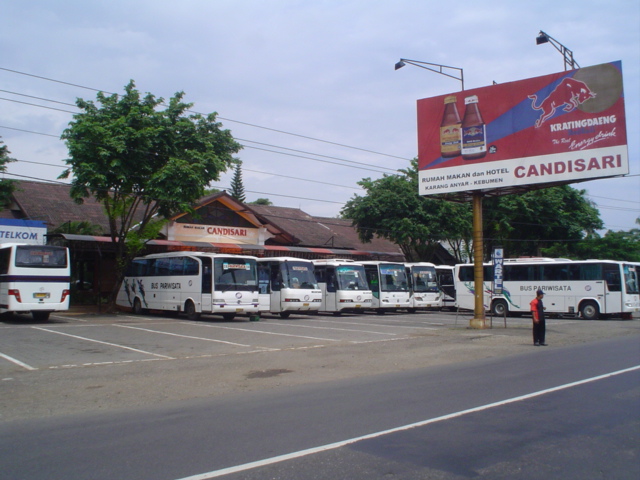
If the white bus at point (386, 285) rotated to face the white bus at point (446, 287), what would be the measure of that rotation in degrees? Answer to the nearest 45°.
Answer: approximately 90° to its left

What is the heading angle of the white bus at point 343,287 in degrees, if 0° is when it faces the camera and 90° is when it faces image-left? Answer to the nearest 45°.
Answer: approximately 315°

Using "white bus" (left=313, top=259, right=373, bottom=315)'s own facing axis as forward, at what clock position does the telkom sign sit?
The telkom sign is roughly at 4 o'clock from the white bus.

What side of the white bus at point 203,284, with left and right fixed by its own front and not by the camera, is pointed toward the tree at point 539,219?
left

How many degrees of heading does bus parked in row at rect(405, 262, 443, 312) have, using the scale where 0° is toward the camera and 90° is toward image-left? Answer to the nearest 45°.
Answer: approximately 0°

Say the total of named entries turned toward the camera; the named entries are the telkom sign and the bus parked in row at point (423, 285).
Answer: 2
